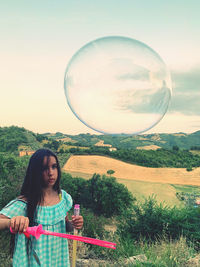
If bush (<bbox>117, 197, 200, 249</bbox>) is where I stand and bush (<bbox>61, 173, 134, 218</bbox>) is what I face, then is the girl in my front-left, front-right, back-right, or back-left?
back-left

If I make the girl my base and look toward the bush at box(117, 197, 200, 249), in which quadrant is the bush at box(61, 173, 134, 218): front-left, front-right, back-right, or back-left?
front-left

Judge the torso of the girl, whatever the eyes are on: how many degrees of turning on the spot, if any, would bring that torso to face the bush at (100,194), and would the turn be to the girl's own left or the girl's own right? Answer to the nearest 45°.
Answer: approximately 135° to the girl's own left

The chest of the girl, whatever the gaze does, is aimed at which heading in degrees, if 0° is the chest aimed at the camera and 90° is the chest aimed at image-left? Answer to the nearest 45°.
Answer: approximately 315°

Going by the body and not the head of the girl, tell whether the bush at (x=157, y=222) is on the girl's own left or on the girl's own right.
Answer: on the girl's own left
